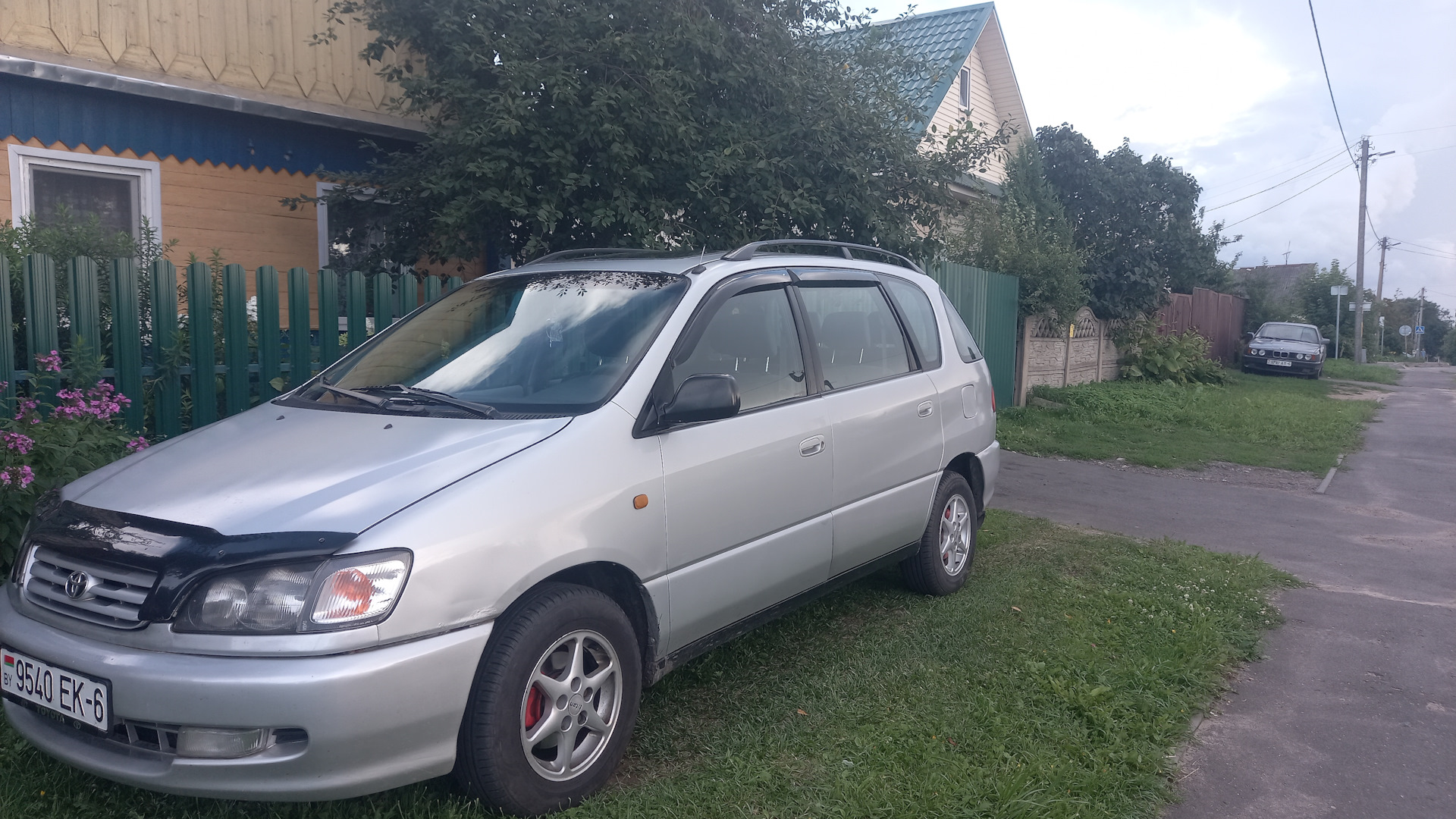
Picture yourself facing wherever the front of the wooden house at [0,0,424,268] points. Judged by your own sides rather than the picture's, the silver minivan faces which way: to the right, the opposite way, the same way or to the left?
to the right

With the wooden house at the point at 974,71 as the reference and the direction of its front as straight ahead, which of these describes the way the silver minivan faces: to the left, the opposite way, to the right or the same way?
to the right

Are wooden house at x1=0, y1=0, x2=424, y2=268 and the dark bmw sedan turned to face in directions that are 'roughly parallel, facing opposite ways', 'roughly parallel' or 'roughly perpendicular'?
roughly perpendicular

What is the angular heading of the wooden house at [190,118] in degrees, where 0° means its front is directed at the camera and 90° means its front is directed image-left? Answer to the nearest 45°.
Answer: approximately 315°

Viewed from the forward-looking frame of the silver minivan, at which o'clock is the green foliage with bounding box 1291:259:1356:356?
The green foliage is roughly at 6 o'clock from the silver minivan.

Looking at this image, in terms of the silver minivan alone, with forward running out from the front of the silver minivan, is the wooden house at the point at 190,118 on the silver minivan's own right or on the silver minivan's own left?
on the silver minivan's own right

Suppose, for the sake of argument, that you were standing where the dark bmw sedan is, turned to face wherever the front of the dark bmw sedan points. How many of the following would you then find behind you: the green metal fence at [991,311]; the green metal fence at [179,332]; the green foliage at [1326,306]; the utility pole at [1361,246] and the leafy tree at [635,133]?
2

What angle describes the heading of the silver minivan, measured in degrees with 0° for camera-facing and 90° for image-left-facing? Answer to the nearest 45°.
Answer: approximately 45°

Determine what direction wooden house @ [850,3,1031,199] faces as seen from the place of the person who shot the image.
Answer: facing the viewer and to the right of the viewer

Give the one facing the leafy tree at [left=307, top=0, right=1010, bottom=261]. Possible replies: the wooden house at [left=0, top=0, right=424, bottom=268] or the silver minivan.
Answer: the wooden house

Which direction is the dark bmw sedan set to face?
toward the camera

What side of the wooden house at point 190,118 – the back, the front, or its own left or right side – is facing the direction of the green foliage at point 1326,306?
left

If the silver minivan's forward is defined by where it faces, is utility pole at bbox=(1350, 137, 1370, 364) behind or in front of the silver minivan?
behind

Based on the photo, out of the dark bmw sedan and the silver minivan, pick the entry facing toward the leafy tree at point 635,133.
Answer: the dark bmw sedan

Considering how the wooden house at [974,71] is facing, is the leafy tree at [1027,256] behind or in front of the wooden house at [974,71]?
in front

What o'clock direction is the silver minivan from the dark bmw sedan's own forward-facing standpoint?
The silver minivan is roughly at 12 o'clock from the dark bmw sedan.

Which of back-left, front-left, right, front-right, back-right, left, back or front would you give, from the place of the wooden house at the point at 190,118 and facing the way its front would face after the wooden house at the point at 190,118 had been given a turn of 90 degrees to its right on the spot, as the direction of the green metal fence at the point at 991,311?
back-left

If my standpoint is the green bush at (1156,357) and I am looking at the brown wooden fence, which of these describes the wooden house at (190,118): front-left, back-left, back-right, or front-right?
back-left
